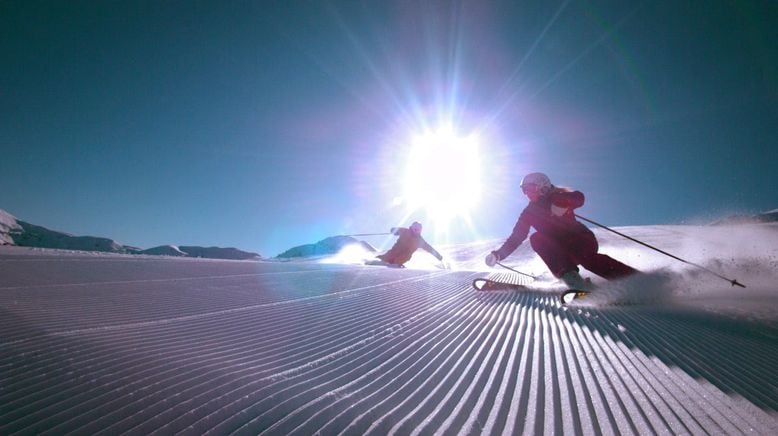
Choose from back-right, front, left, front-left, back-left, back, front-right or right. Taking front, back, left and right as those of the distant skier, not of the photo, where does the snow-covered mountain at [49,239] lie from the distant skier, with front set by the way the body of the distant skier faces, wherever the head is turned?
back-right

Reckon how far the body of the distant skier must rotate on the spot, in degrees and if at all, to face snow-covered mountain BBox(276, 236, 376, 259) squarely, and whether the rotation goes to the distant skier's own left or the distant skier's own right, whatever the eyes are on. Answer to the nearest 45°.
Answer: approximately 180°

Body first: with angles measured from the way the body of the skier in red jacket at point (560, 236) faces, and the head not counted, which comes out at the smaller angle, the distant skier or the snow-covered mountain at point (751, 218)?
the distant skier

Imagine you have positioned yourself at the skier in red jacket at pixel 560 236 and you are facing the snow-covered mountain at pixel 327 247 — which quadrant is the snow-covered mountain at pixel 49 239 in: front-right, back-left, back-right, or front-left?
front-left

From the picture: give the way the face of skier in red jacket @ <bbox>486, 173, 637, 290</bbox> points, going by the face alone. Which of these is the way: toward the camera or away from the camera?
toward the camera

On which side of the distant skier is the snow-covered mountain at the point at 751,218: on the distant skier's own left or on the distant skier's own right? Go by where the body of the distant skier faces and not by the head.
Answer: on the distant skier's own left

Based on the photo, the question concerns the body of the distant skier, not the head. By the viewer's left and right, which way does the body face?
facing the viewer and to the right of the viewer

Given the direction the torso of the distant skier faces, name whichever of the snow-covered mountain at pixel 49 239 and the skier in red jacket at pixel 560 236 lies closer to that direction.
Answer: the skier in red jacket

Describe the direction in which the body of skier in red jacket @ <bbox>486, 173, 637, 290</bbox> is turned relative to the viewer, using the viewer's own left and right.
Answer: facing the viewer and to the left of the viewer

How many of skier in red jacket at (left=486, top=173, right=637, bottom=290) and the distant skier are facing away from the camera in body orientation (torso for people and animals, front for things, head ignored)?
0

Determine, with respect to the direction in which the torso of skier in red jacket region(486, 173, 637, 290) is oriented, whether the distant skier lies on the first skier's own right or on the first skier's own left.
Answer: on the first skier's own right
